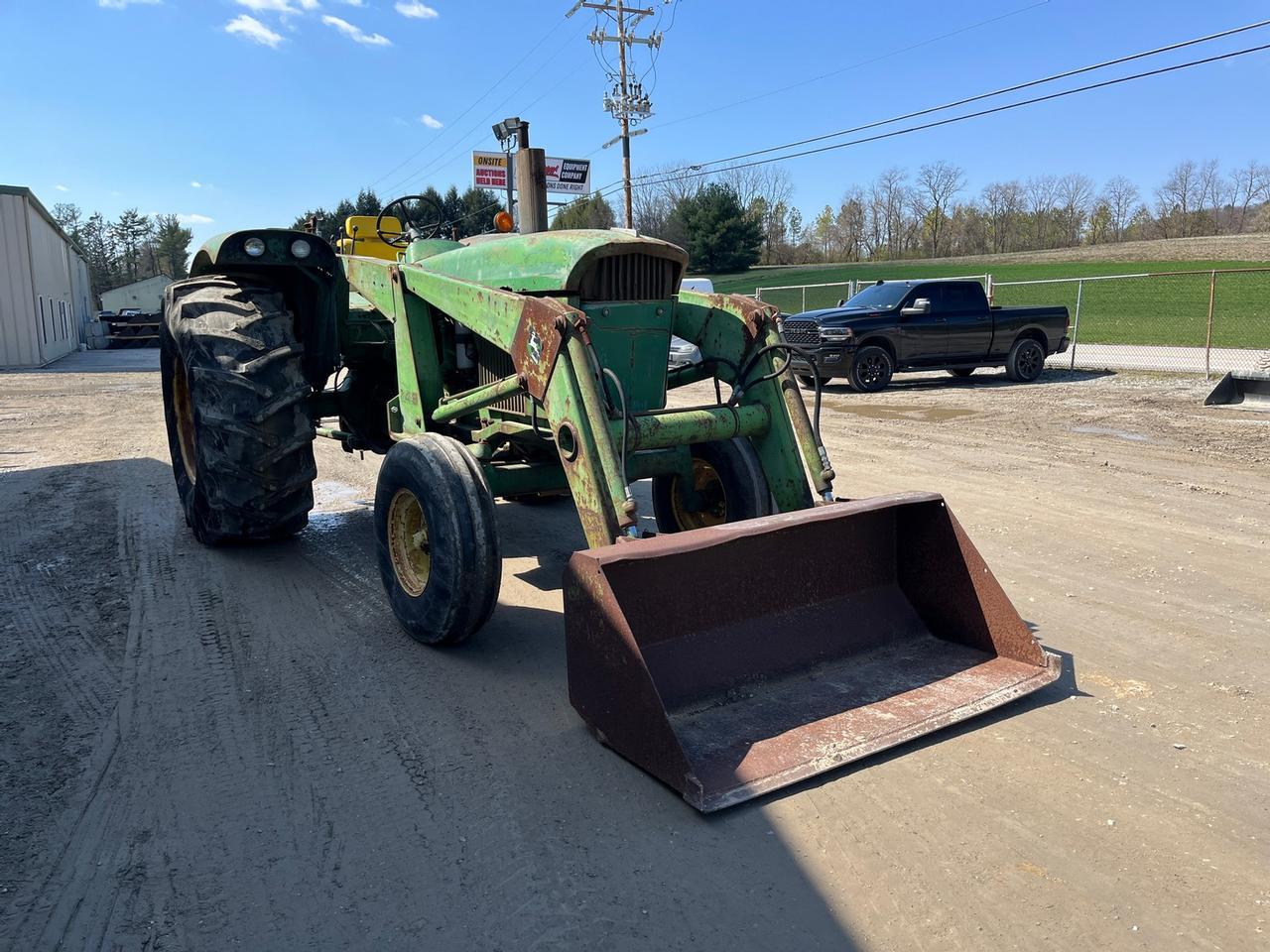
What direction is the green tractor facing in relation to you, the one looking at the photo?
facing the viewer and to the right of the viewer

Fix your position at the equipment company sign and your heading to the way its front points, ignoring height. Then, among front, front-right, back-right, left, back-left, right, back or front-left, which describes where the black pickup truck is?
front

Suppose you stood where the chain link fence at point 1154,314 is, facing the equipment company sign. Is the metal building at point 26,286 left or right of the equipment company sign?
left

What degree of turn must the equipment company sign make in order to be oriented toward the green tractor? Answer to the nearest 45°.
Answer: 0° — it already faces it

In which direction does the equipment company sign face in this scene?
toward the camera

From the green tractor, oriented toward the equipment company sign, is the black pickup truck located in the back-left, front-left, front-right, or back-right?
front-right

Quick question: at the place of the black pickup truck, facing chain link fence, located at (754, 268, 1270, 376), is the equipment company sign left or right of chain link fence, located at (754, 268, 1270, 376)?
left

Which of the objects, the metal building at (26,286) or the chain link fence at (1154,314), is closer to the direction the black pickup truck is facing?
the metal building

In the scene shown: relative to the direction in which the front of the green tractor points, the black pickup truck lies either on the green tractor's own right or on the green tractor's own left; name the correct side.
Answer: on the green tractor's own left

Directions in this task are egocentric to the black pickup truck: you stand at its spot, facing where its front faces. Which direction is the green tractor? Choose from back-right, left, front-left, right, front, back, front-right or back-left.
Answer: front-left

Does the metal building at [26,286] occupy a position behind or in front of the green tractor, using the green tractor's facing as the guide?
behind

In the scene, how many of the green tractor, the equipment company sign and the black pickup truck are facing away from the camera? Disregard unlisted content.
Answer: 0

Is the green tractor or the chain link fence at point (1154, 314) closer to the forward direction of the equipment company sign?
the green tractor
